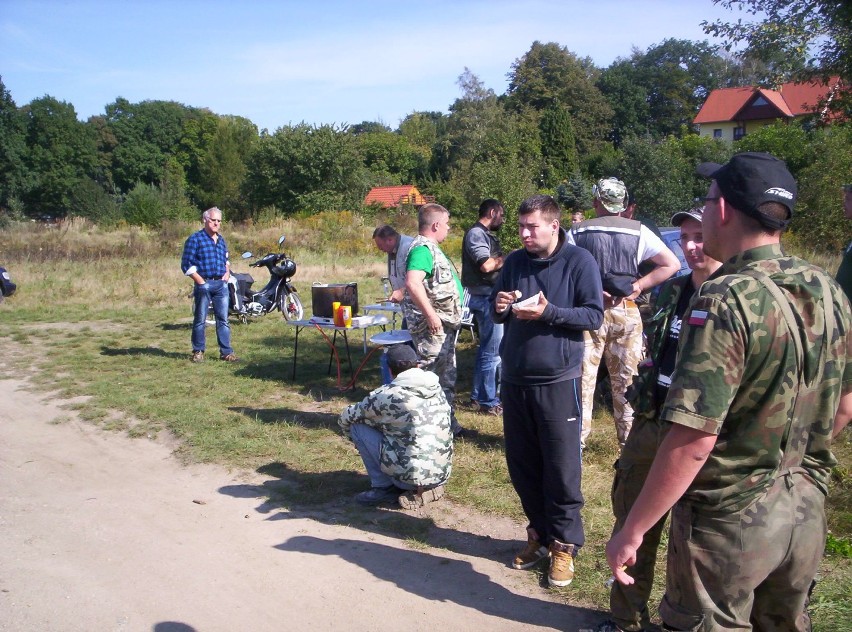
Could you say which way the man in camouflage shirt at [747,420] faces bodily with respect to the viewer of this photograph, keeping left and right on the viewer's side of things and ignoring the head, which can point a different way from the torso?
facing away from the viewer and to the left of the viewer

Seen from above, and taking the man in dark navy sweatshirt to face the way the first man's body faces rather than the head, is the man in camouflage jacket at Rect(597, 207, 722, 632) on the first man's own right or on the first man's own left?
on the first man's own left

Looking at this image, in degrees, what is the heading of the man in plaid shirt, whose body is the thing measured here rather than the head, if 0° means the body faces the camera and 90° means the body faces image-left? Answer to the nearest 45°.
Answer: approximately 315°

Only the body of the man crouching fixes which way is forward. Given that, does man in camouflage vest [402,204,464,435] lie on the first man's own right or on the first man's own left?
on the first man's own right

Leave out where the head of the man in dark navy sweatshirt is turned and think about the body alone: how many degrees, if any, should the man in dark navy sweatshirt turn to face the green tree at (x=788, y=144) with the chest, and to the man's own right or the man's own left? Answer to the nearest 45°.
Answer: approximately 135° to the man's own right

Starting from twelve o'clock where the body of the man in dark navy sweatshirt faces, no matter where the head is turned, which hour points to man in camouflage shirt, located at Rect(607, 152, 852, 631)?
The man in camouflage shirt is roughly at 10 o'clock from the man in dark navy sweatshirt.

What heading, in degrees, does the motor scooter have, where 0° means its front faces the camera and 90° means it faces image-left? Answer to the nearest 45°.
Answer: approximately 315°

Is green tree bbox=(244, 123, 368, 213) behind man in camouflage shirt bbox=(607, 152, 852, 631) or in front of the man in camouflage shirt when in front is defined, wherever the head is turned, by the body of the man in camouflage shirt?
in front

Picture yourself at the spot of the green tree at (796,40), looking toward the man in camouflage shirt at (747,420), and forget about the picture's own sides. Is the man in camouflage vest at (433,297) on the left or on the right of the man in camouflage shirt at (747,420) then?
right

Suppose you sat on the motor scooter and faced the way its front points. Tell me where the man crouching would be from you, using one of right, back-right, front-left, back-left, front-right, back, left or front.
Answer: front-right

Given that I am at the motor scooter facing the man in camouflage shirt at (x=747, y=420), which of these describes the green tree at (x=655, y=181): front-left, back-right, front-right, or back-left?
back-left

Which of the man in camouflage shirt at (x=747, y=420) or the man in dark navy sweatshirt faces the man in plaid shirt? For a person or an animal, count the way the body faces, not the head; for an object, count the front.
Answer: the man in camouflage shirt

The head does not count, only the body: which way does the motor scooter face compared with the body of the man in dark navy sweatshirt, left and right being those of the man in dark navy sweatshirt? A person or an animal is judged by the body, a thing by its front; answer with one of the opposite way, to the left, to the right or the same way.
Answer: to the left

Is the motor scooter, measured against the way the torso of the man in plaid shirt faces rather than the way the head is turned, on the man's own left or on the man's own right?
on the man's own left

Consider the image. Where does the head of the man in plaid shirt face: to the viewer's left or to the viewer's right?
to the viewer's right
